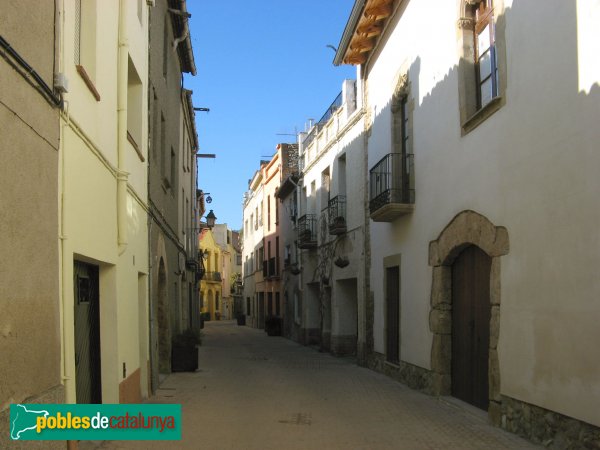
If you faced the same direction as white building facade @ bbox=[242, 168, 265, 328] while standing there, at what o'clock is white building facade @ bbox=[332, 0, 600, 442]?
white building facade @ bbox=[332, 0, 600, 442] is roughly at 9 o'clock from white building facade @ bbox=[242, 168, 265, 328].

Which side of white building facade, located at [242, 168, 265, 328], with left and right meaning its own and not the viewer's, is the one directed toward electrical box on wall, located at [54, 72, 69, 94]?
left

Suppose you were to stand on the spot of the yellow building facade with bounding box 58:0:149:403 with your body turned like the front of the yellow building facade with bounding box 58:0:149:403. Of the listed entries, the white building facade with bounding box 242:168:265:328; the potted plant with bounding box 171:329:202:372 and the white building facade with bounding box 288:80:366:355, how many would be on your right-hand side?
0

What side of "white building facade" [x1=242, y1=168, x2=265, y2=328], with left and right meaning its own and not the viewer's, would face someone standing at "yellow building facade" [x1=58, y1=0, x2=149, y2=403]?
left

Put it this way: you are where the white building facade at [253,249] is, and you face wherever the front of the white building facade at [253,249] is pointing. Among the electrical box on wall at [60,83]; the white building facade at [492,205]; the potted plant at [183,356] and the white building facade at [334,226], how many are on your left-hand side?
4

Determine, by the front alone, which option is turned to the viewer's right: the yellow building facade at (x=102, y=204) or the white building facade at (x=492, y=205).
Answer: the yellow building facade

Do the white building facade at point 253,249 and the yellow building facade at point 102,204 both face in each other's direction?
no

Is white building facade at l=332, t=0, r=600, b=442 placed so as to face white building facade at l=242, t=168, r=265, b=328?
no

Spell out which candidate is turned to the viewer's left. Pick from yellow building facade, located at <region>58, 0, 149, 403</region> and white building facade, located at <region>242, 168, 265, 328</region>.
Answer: the white building facade

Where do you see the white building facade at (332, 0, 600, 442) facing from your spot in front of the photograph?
facing the viewer and to the left of the viewer

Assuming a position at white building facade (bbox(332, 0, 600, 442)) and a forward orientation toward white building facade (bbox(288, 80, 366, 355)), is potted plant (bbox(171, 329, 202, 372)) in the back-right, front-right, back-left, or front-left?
front-left

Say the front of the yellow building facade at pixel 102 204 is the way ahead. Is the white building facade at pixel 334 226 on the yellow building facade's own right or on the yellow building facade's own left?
on the yellow building facade's own left

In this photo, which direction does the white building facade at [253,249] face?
to the viewer's left

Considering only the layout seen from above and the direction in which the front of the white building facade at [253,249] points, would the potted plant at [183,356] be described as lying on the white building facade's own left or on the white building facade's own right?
on the white building facade's own left

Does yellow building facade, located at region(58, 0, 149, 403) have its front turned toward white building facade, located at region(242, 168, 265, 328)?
no

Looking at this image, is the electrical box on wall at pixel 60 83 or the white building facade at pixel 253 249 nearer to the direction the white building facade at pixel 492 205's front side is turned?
the electrical box on wall

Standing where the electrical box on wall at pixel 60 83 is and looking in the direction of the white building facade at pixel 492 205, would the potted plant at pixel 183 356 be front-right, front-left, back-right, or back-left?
front-left

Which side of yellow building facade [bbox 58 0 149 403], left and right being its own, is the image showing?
right

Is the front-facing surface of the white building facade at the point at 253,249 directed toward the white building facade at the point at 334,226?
no
